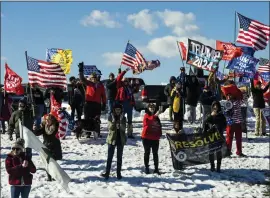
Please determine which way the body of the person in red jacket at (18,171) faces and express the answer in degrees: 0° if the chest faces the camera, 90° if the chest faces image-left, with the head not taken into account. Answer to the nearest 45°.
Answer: approximately 0°

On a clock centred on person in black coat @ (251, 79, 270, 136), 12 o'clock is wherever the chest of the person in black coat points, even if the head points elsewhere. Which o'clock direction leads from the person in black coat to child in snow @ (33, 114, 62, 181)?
The child in snow is roughly at 1 o'clock from the person in black coat.

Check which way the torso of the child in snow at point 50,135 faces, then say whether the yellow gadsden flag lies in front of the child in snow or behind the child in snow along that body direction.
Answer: behind

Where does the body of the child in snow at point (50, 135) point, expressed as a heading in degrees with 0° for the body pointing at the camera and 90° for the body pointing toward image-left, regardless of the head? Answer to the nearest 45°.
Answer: approximately 45°

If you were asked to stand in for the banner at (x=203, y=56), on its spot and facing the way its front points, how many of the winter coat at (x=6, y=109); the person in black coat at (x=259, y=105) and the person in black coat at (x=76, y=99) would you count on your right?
2

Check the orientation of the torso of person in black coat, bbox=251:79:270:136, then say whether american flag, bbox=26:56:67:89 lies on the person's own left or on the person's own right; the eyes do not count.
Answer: on the person's own right

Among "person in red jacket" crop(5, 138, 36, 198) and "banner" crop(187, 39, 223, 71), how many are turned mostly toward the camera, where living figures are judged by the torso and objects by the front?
2

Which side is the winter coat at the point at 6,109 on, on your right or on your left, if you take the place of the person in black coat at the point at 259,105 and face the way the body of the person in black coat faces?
on your right

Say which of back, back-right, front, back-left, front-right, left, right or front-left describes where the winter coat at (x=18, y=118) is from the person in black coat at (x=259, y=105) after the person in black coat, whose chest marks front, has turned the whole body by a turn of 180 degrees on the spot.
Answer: back-left
